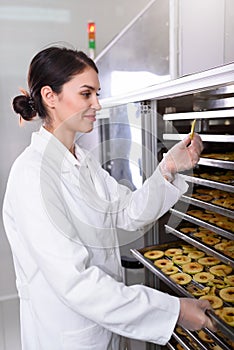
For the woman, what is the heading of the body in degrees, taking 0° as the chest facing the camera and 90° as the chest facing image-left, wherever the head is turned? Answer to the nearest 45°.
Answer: approximately 270°

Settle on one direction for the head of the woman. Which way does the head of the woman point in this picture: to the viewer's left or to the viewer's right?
to the viewer's right
